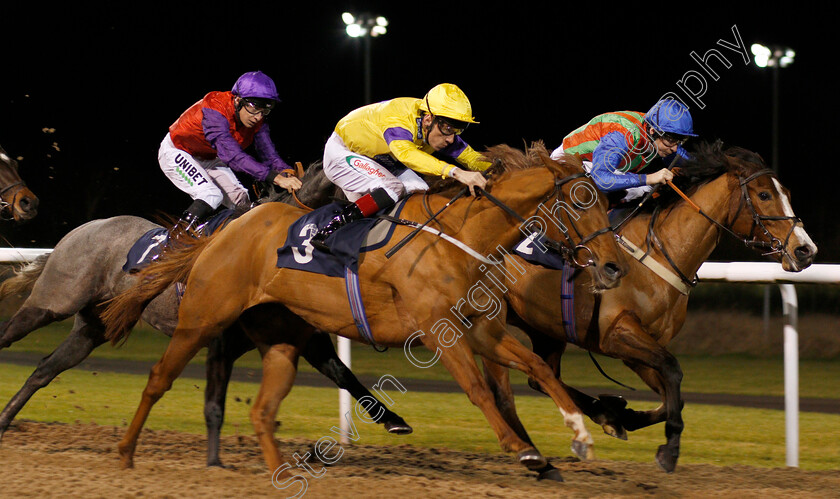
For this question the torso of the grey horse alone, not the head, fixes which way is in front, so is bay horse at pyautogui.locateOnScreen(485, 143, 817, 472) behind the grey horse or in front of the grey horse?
in front

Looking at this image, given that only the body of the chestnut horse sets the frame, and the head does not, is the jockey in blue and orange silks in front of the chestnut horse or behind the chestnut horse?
in front

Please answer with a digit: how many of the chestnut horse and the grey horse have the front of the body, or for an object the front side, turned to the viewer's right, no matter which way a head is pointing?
2

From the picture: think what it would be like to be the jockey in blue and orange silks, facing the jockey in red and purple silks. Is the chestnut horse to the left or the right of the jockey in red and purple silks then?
left

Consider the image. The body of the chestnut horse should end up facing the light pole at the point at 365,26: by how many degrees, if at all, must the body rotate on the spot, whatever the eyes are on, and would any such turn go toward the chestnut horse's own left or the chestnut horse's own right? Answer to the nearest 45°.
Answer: approximately 90° to the chestnut horse's own left

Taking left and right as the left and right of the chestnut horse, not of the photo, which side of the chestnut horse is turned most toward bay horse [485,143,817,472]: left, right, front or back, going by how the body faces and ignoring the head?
front

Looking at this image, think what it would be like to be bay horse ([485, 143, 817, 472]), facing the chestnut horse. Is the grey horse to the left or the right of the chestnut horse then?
right

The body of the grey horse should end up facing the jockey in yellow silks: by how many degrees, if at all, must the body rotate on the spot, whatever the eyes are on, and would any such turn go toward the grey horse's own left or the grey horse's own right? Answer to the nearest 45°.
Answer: approximately 45° to the grey horse's own right

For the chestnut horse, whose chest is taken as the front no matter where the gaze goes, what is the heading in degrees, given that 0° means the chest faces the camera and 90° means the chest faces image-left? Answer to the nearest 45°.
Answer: approximately 270°

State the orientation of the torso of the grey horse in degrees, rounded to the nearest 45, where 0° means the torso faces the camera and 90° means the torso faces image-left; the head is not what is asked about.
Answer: approximately 270°

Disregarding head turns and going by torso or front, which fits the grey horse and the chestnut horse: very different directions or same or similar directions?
same or similar directions

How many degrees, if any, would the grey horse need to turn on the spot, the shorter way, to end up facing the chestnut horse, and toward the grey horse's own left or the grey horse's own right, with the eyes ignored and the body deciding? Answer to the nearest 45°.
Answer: approximately 45° to the grey horse's own right

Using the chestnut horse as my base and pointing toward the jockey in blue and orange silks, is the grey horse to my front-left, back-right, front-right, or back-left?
back-left
